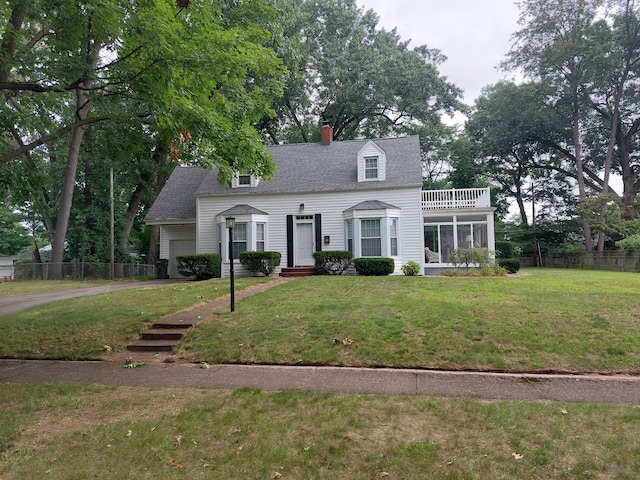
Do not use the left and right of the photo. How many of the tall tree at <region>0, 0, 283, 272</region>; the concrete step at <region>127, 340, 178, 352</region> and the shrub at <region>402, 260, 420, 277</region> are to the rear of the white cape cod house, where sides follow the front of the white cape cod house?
0

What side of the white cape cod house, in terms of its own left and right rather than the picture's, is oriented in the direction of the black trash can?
right

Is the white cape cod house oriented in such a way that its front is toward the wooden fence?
no

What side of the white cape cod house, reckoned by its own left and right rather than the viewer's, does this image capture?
front

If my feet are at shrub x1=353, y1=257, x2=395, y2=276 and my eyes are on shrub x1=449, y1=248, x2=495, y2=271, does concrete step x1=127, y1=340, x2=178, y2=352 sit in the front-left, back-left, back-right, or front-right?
back-right

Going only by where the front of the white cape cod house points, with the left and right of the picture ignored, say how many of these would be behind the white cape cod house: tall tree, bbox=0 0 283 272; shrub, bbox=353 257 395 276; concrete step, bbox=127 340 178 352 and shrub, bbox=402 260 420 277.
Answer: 0

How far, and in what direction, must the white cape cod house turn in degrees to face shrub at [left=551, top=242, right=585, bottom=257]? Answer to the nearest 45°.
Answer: approximately 135° to its left

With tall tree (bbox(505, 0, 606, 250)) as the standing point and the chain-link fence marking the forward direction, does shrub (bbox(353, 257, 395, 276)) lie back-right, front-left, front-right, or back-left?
front-left

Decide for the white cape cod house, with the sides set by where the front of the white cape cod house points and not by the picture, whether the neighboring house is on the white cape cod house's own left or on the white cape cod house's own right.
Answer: on the white cape cod house's own right

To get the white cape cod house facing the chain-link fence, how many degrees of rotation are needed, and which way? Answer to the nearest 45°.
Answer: approximately 90° to its right

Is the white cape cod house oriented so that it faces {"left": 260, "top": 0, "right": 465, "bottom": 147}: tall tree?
no

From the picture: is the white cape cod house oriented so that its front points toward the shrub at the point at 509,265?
no

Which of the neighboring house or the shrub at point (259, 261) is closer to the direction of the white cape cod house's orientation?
the shrub

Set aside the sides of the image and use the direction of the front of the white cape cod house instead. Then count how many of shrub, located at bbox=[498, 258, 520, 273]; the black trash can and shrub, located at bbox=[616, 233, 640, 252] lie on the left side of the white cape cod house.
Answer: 2

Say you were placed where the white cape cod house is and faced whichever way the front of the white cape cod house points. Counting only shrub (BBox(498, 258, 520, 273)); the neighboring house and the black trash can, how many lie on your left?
1
